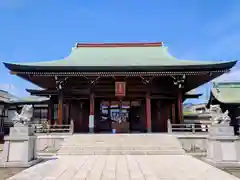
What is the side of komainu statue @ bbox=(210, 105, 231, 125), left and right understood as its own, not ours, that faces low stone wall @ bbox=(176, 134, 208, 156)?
right

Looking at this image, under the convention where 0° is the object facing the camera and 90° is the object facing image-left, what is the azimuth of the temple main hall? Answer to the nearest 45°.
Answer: approximately 0°
